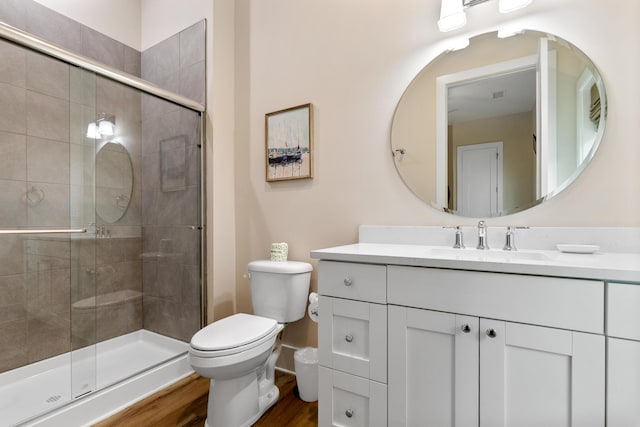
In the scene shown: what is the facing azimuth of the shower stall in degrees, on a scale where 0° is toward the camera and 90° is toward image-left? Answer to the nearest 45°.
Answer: approximately 315°

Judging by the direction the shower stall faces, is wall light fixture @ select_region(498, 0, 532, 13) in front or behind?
in front

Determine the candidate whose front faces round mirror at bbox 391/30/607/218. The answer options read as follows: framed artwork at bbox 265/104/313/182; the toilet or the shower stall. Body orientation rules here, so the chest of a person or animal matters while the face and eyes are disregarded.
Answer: the shower stall

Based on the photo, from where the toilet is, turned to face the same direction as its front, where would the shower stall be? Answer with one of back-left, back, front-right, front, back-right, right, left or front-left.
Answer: right

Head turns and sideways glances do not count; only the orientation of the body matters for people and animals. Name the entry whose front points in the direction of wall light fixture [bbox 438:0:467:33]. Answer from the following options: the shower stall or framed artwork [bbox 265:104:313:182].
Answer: the shower stall

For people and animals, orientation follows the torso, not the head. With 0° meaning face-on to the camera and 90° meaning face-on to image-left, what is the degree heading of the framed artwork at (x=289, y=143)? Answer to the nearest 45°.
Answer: approximately 45°

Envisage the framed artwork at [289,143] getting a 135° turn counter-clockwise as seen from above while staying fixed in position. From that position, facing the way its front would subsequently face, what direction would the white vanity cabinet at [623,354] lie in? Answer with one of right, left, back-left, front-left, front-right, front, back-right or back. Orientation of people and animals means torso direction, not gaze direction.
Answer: front-right

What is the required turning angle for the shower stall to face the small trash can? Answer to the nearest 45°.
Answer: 0° — it already faces it

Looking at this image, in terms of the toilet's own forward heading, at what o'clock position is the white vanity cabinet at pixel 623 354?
The white vanity cabinet is roughly at 9 o'clock from the toilet.

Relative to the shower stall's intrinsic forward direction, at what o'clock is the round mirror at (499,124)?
The round mirror is roughly at 12 o'clock from the shower stall.

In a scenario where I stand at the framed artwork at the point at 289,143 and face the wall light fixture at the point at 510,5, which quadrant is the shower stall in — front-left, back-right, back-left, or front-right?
back-right

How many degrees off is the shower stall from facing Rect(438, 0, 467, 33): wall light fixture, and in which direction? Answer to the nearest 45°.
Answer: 0° — it already faces it
